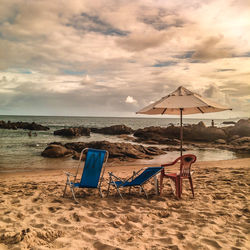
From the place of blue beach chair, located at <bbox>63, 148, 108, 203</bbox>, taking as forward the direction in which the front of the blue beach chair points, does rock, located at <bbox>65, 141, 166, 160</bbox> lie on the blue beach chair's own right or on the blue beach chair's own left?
on the blue beach chair's own right

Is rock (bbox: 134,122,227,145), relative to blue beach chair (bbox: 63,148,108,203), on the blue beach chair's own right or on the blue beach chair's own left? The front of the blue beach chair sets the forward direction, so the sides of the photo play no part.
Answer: on the blue beach chair's own right

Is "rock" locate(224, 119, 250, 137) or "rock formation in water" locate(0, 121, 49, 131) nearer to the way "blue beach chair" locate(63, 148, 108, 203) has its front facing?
the rock formation in water
